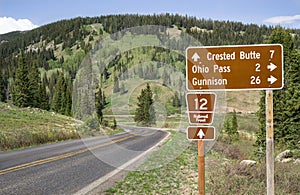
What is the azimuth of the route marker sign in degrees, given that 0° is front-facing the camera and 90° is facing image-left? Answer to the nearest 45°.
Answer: approximately 0°

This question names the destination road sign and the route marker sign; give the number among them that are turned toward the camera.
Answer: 2

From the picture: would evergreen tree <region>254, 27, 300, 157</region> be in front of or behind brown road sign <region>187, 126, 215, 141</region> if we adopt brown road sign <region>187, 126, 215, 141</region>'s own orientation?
behind

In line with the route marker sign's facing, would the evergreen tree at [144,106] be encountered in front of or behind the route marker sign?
behind

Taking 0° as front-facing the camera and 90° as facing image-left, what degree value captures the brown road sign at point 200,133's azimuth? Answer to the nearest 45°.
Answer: approximately 0°

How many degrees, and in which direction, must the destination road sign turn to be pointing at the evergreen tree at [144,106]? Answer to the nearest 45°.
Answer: approximately 180°
